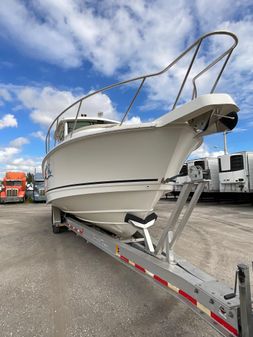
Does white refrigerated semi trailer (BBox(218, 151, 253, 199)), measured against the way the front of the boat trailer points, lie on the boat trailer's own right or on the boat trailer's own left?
on the boat trailer's own left

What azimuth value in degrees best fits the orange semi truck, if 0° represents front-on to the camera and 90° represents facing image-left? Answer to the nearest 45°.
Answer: approximately 0°

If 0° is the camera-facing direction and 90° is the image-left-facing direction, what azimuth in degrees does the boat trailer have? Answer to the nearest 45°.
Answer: approximately 315°

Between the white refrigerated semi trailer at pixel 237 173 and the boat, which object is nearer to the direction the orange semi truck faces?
the boat

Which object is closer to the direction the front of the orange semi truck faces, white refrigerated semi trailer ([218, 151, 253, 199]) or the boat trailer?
the boat trailer

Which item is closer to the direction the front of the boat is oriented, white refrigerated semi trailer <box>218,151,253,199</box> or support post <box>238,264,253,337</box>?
the support post

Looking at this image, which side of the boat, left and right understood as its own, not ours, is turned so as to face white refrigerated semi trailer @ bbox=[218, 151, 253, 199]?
left
